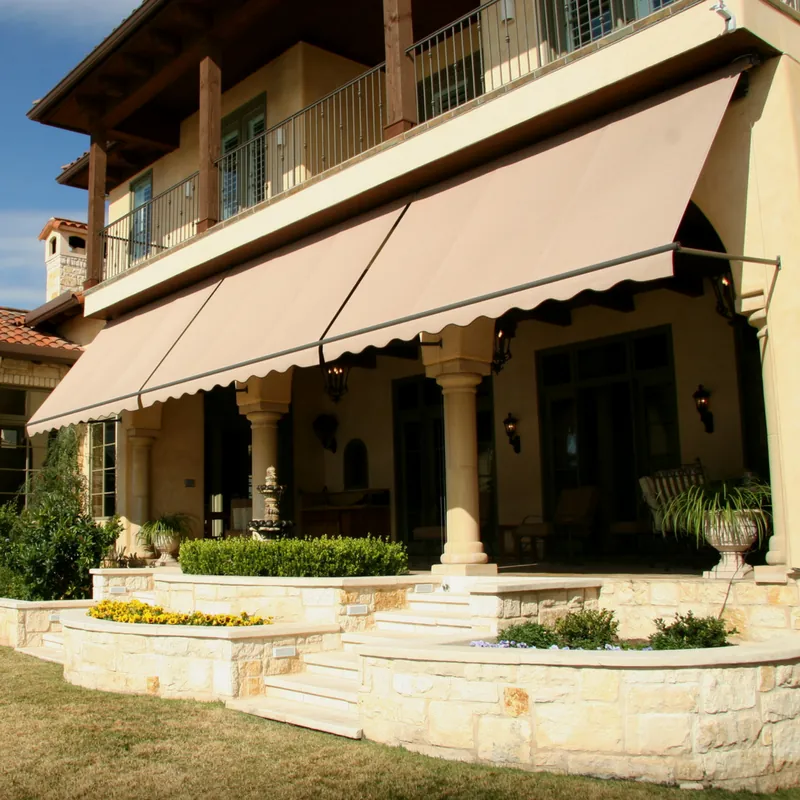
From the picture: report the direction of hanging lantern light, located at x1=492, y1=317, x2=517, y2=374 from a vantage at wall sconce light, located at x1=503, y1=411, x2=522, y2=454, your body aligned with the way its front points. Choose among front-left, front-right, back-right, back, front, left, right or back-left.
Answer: front-left

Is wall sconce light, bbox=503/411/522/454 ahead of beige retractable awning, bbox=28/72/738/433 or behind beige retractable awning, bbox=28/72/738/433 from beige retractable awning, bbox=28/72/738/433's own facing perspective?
behind

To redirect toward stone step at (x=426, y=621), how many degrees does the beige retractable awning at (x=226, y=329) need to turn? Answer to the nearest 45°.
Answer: approximately 90° to its left

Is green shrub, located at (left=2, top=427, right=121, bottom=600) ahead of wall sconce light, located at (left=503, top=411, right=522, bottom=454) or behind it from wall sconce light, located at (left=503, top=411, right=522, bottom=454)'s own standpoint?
ahead

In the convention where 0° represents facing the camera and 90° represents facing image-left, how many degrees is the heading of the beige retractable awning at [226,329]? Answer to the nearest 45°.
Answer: approximately 45°

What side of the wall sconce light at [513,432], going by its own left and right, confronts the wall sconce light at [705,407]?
left

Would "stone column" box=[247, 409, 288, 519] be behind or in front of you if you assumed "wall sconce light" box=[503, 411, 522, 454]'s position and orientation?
in front

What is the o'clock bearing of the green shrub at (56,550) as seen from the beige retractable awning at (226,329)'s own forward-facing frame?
The green shrub is roughly at 3 o'clock from the beige retractable awning.

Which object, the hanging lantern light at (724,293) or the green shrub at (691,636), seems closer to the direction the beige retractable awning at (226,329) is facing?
the green shrub
